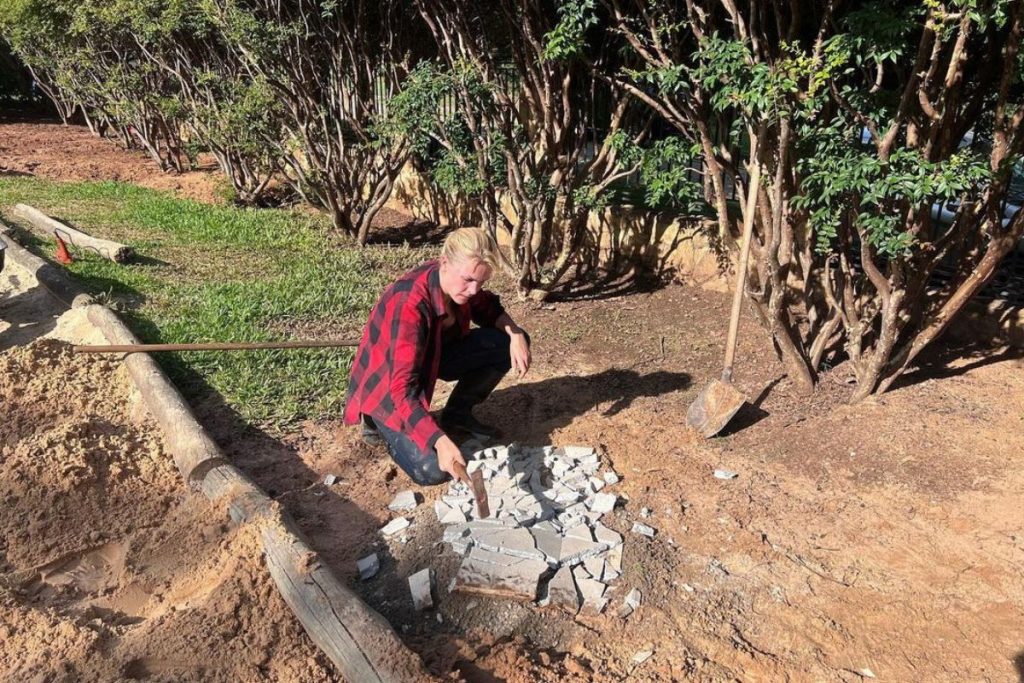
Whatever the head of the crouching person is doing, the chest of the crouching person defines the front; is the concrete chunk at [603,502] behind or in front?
in front

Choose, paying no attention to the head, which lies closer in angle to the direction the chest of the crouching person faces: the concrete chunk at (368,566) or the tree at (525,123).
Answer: the concrete chunk

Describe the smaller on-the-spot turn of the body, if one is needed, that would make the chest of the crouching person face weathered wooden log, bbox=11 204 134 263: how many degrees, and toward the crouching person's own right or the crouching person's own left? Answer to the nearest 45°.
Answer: approximately 180°

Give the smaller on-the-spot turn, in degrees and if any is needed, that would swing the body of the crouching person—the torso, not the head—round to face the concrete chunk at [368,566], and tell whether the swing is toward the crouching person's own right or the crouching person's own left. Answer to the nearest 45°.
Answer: approximately 45° to the crouching person's own right

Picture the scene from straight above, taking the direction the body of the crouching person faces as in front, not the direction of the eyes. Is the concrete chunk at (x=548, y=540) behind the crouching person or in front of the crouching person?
in front

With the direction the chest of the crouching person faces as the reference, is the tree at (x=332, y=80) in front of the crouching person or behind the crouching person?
behind

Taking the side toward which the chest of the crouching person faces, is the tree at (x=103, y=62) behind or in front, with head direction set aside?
behind

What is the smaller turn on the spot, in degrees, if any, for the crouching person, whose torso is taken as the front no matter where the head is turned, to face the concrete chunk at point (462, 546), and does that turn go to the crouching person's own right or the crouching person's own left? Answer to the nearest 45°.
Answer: approximately 45° to the crouching person's own right

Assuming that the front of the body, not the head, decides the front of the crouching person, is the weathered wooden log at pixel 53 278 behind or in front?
behind

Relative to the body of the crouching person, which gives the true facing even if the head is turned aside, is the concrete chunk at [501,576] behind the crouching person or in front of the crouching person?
in front

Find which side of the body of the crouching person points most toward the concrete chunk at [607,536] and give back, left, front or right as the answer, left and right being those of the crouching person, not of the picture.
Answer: front

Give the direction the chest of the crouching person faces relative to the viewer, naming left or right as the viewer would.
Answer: facing the viewer and to the right of the viewer

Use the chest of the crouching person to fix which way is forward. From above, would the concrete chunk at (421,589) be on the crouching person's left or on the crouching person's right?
on the crouching person's right

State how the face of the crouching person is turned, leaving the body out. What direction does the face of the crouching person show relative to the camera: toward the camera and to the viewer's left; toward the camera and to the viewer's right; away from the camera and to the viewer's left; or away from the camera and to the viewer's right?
toward the camera and to the viewer's right

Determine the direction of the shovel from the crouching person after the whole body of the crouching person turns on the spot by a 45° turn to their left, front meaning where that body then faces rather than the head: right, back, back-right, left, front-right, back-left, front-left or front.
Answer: front

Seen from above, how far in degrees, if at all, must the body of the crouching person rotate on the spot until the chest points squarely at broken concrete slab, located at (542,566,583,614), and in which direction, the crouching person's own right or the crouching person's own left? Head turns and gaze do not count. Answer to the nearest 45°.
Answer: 0° — they already face it
